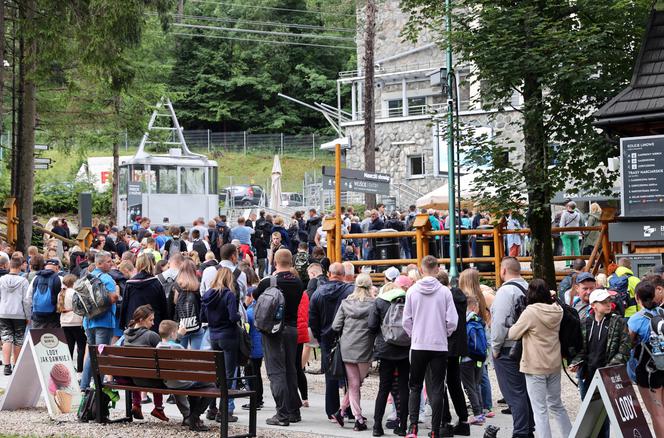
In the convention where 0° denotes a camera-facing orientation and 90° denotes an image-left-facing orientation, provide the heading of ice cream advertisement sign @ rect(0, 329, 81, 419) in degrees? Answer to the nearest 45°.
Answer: approximately 315°

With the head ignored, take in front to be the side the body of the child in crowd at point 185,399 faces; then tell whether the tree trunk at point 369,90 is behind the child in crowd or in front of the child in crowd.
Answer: in front

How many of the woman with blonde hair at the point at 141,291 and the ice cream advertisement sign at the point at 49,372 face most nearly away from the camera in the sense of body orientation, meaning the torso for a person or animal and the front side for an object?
1

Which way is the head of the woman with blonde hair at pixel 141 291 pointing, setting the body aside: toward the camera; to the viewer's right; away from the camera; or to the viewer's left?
away from the camera

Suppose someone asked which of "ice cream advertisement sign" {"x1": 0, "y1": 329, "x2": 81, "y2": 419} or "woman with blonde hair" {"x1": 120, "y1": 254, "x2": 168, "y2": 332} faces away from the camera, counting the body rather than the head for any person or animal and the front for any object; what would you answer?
the woman with blonde hair

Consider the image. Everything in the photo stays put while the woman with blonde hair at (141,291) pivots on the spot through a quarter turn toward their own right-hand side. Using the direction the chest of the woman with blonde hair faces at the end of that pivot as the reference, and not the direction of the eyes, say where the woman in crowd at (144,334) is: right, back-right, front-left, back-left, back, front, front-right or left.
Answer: right
